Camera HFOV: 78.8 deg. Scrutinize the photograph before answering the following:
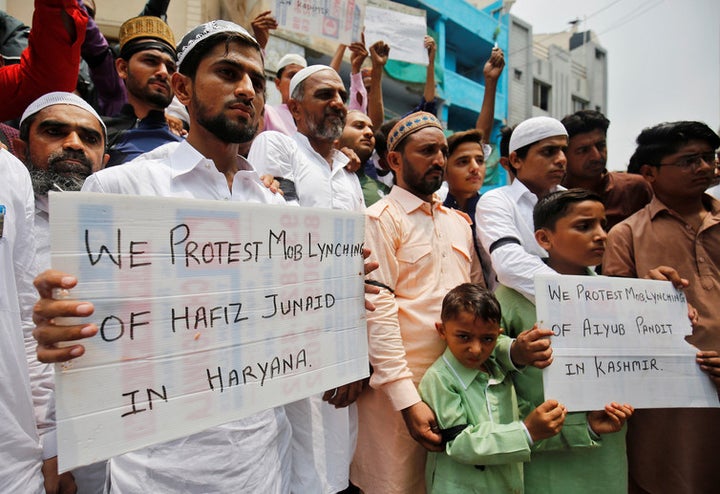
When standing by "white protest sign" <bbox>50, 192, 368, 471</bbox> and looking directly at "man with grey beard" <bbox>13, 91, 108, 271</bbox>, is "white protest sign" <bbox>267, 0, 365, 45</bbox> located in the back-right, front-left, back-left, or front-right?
front-right

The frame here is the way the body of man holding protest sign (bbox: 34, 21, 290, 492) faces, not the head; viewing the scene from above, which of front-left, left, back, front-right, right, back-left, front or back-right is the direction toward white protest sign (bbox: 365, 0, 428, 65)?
left

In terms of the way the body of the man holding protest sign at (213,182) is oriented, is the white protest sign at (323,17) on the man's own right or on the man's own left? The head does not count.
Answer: on the man's own left

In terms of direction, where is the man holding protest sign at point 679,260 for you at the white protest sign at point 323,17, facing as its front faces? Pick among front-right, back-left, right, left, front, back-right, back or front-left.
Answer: front-left

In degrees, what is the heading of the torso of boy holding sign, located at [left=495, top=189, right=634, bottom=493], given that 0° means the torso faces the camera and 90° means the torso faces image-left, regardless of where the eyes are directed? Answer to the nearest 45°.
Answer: approximately 315°

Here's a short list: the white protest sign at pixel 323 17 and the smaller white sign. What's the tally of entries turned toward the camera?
2

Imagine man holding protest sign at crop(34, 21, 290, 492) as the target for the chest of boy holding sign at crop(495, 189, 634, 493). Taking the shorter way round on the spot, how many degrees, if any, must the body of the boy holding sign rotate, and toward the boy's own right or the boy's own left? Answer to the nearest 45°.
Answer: approximately 90° to the boy's own right

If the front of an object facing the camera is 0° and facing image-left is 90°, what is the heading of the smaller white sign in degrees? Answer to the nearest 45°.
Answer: approximately 0°

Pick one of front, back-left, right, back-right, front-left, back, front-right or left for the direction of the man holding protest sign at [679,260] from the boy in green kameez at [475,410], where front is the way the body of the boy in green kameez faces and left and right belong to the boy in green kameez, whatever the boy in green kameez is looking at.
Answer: left

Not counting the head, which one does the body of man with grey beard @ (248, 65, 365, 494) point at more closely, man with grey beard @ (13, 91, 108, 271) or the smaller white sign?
the smaller white sign

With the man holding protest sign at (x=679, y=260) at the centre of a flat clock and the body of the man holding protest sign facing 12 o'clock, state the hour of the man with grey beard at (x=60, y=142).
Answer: The man with grey beard is roughly at 3 o'clock from the man holding protest sign.

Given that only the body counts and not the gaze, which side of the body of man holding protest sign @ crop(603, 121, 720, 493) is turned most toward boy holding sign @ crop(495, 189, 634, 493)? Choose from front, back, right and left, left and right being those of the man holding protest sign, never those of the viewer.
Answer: right

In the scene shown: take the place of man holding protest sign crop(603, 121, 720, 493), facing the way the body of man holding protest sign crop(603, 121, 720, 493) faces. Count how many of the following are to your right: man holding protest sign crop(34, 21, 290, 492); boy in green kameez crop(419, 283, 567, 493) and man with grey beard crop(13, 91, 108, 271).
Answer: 3
